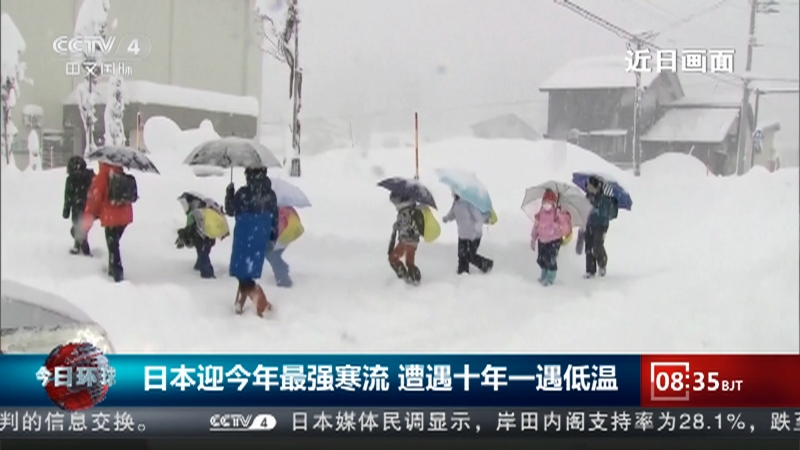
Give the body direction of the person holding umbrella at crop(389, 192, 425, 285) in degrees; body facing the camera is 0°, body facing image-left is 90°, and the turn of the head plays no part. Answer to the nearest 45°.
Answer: approximately 90°

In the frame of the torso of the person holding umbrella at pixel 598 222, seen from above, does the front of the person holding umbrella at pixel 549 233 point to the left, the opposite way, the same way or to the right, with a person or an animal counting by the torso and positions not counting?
the same way

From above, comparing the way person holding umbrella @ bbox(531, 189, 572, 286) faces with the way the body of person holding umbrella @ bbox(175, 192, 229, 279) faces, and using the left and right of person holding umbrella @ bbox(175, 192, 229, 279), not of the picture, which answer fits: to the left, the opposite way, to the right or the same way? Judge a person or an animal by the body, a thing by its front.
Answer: to the left

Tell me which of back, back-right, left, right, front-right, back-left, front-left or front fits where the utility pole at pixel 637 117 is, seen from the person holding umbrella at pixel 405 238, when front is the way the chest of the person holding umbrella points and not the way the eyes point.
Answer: back

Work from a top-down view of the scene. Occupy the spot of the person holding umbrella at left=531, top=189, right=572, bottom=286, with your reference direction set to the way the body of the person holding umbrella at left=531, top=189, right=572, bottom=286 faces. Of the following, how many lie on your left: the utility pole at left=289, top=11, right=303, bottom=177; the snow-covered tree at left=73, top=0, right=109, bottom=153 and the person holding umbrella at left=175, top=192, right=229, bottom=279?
0

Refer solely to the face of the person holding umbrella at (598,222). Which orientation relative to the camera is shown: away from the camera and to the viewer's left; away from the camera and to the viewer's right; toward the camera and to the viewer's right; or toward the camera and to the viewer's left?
toward the camera and to the viewer's left

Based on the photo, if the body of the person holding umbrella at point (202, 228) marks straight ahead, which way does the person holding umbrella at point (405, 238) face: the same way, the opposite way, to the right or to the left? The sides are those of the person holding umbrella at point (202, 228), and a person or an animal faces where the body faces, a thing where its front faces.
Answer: the same way

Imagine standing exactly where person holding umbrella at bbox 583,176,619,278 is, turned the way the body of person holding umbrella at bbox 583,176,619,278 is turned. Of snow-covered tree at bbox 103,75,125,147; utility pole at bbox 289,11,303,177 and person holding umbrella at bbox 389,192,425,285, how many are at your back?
0

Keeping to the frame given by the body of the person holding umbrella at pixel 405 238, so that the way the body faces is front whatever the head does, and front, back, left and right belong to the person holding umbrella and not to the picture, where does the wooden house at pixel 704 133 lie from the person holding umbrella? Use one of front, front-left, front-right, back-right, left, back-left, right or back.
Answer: back

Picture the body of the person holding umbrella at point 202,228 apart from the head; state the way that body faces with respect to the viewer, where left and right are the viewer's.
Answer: facing to the left of the viewer

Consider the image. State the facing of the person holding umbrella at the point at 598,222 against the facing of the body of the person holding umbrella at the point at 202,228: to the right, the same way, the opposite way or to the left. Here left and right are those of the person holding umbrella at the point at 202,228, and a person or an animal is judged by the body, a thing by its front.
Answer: the same way

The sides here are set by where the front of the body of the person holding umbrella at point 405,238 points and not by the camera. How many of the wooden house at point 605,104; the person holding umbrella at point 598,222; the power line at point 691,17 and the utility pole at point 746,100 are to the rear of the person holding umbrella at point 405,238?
4
